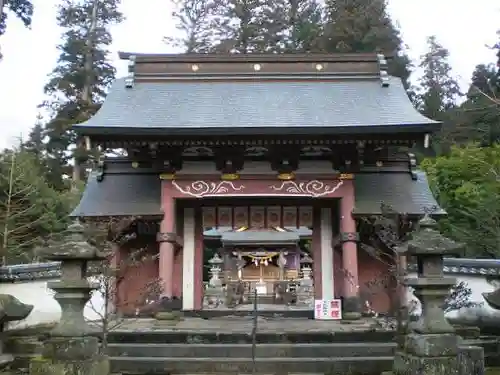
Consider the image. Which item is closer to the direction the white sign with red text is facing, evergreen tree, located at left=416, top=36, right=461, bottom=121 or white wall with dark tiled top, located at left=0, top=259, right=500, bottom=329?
the white wall with dark tiled top

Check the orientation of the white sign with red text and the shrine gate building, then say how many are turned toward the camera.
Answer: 2

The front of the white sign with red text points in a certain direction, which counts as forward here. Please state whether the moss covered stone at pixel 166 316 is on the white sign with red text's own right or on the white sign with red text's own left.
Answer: on the white sign with red text's own right

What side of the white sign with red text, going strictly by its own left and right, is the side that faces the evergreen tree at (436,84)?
back

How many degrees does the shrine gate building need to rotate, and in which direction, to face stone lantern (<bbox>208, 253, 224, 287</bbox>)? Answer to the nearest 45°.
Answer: approximately 180°

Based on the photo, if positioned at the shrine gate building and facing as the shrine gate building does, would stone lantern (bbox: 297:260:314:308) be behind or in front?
behind

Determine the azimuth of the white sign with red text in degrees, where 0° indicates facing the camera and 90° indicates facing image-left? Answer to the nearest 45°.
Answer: approximately 0°
